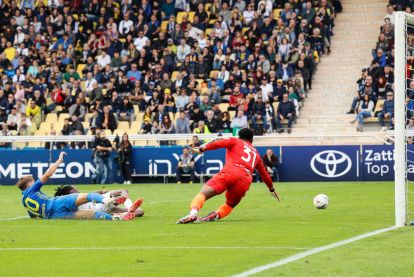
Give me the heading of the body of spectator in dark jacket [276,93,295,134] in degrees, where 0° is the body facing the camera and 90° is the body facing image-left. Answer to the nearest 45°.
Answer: approximately 0°

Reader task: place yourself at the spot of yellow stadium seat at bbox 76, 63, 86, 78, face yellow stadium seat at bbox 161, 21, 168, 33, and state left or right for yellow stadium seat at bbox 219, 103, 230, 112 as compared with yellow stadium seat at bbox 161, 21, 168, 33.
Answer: right

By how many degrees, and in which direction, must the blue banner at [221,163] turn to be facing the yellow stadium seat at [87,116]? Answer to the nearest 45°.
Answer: approximately 135° to its right

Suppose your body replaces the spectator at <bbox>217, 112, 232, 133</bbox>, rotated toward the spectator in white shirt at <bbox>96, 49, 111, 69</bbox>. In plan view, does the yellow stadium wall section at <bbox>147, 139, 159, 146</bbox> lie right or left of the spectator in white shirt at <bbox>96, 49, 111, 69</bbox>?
left

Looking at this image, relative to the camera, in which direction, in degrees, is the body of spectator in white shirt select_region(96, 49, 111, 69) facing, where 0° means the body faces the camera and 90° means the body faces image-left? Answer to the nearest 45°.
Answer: approximately 0°
